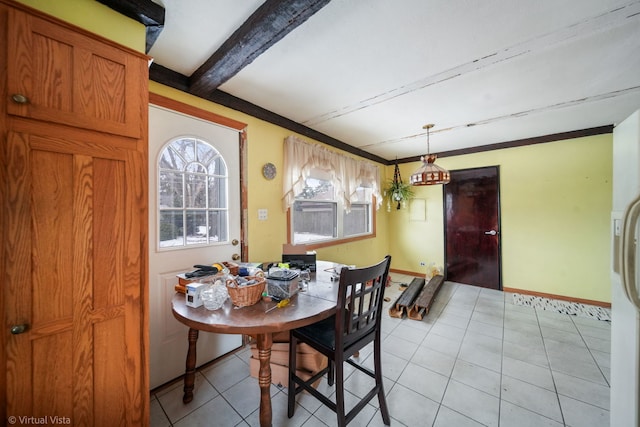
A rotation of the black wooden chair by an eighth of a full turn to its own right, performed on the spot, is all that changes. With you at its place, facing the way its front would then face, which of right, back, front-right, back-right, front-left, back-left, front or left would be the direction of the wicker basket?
left

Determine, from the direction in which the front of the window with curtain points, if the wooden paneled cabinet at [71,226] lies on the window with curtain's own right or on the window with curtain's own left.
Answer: on the window with curtain's own right

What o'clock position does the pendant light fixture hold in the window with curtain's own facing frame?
The pendant light fixture is roughly at 11 o'clock from the window with curtain.

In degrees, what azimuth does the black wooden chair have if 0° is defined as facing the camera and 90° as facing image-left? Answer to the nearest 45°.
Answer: approximately 135°

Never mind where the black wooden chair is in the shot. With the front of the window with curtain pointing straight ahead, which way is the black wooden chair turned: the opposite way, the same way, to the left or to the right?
the opposite way

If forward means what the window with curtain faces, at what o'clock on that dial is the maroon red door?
The maroon red door is roughly at 10 o'clock from the window with curtain.

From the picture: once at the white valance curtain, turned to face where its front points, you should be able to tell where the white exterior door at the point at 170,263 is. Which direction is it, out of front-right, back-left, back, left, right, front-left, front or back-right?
right

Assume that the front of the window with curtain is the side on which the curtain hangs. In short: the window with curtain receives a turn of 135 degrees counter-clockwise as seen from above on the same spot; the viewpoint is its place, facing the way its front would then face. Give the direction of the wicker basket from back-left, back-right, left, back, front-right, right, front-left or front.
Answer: back

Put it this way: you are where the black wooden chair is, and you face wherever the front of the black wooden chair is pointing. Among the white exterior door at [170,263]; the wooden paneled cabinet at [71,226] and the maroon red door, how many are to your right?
1

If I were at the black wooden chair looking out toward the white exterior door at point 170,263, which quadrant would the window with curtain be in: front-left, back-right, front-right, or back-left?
front-right

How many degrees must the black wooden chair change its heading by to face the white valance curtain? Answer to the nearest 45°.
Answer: approximately 45° to its right

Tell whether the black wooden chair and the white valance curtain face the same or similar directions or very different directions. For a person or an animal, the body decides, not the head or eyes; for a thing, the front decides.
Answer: very different directions

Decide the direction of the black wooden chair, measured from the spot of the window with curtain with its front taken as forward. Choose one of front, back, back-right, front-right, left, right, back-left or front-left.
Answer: front-right

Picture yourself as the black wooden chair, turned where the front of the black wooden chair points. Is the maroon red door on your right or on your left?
on your right

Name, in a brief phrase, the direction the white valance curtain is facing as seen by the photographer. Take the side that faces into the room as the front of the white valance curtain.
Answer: facing the viewer and to the right of the viewer

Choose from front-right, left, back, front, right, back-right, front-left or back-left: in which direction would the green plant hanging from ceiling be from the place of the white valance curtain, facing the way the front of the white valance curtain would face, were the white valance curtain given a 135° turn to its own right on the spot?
back-right

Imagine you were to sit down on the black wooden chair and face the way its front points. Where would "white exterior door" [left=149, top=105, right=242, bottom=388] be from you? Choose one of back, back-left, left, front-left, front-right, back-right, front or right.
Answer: front-left

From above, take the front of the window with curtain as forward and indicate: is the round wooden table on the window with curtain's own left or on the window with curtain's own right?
on the window with curtain's own right
